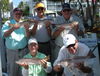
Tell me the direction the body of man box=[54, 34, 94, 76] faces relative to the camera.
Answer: toward the camera

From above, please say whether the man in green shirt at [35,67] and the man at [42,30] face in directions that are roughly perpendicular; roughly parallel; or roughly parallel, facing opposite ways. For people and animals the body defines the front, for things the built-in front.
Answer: roughly parallel

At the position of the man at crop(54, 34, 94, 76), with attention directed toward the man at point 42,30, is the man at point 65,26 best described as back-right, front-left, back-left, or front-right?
front-right

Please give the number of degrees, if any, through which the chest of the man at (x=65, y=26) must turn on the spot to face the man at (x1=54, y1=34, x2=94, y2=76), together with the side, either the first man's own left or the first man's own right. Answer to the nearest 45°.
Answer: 0° — they already face them

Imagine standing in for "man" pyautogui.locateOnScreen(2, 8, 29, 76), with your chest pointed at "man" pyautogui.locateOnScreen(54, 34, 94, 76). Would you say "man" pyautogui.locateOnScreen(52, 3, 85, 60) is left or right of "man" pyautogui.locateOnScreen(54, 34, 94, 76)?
left

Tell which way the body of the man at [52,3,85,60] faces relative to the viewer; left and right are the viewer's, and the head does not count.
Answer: facing the viewer

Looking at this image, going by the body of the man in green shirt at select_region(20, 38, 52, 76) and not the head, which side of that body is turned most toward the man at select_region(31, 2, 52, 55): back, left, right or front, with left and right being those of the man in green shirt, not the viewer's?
back

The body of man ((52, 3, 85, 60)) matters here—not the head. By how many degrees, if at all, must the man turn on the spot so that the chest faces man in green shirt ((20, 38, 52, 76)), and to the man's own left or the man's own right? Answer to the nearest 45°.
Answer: approximately 45° to the man's own right

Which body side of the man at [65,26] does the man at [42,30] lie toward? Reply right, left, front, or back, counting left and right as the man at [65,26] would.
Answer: right

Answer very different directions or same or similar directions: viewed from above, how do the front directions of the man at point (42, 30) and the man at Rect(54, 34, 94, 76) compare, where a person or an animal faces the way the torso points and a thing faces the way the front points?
same or similar directions

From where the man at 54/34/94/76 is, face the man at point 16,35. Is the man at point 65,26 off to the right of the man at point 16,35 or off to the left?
right
